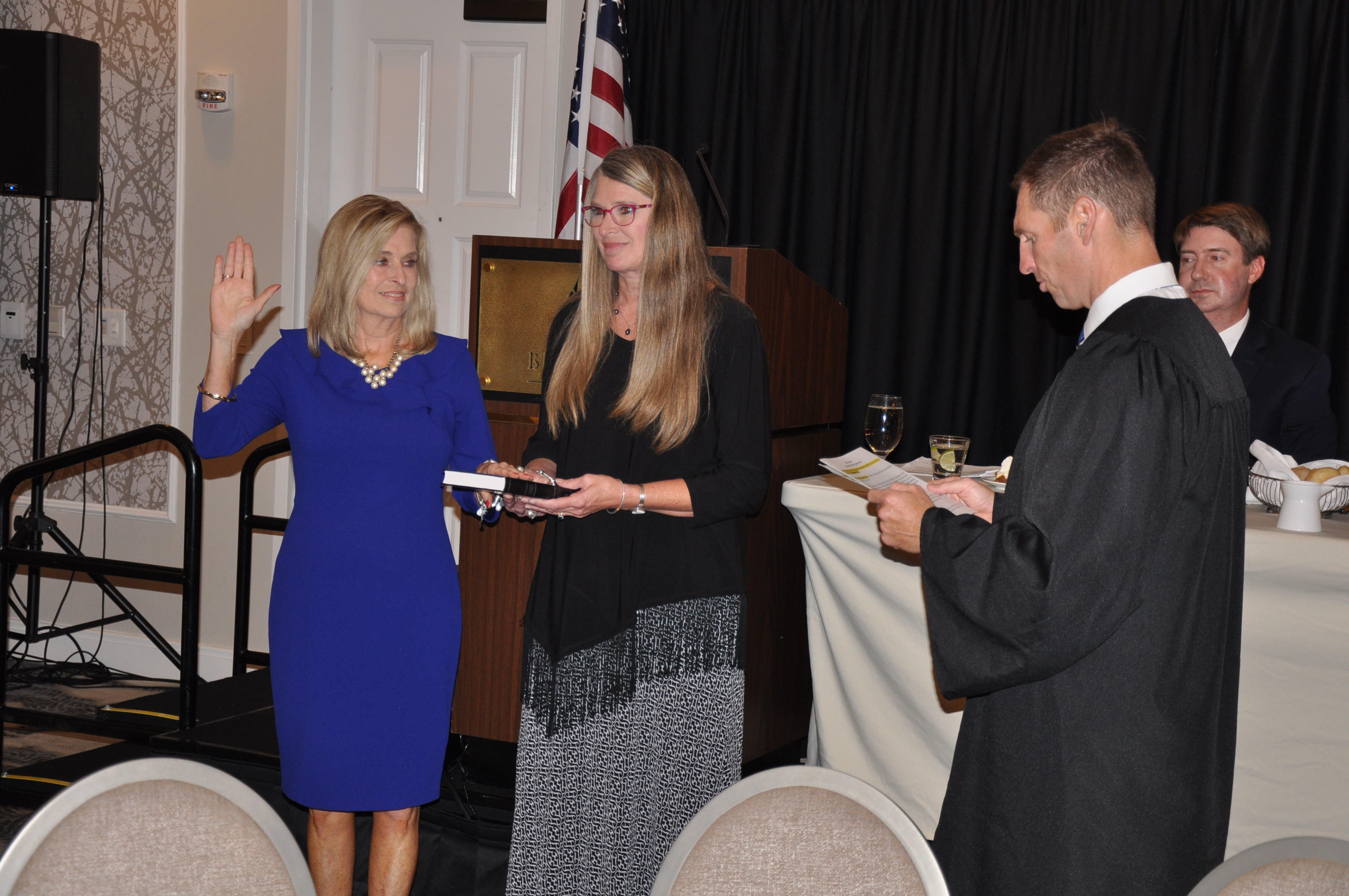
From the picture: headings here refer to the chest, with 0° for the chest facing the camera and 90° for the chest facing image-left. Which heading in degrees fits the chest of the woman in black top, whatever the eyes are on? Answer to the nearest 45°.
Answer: approximately 45°

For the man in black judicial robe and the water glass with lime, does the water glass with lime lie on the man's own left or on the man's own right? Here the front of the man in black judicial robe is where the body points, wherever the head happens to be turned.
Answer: on the man's own right

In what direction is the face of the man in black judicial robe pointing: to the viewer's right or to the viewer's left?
to the viewer's left

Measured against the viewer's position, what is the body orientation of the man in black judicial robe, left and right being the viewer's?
facing to the left of the viewer

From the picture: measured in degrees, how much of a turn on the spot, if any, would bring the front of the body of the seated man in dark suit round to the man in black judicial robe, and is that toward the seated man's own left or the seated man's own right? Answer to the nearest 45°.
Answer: approximately 45° to the seated man's own left

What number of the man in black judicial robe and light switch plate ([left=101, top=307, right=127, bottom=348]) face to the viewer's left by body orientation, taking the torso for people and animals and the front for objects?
1

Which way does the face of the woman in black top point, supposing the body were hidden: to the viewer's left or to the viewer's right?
to the viewer's left

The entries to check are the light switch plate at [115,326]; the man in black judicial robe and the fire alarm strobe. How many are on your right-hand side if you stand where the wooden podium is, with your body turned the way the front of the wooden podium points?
2
